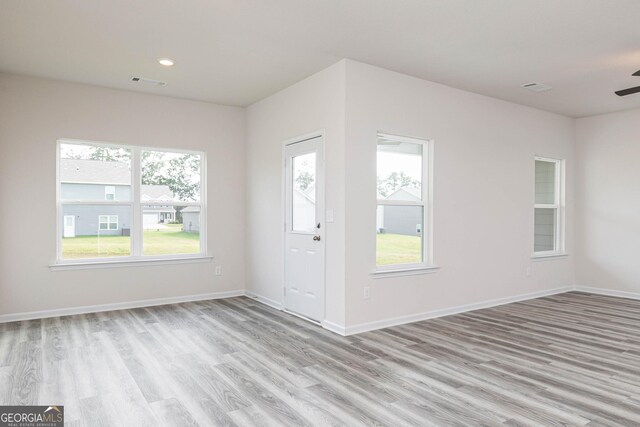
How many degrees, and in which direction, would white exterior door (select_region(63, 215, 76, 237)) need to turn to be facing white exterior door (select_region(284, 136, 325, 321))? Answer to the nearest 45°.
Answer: approximately 45° to its left

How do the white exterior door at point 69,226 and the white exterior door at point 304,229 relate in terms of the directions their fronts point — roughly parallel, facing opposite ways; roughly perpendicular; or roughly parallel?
roughly perpendicular

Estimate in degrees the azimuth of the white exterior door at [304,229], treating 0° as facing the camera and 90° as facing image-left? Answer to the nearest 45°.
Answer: approximately 45°

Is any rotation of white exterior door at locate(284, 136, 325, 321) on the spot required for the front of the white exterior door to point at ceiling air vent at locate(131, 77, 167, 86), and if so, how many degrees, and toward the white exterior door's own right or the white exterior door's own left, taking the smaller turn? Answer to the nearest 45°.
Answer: approximately 45° to the white exterior door's own right

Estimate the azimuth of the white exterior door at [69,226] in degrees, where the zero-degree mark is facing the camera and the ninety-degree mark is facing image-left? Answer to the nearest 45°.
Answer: approximately 0°

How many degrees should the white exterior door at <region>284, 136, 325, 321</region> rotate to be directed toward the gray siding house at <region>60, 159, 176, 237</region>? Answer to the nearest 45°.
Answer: approximately 45° to its right

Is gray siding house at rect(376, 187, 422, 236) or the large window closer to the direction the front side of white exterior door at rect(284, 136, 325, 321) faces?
the large window
